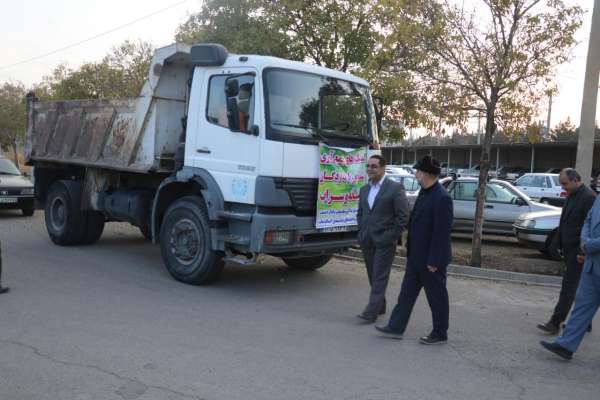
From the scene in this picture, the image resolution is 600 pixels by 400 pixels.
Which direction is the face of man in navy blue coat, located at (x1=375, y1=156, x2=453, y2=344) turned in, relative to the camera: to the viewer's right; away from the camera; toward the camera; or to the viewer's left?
to the viewer's left

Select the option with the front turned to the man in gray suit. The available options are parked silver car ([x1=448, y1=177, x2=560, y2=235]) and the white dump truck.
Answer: the white dump truck

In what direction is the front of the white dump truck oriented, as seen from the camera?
facing the viewer and to the right of the viewer

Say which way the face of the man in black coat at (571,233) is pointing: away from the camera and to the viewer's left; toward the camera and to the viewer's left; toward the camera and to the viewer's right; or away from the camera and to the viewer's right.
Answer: toward the camera and to the viewer's left

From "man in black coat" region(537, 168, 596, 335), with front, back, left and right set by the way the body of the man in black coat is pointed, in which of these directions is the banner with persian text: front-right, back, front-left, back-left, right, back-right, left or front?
front

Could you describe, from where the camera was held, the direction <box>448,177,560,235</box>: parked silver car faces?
facing to the right of the viewer

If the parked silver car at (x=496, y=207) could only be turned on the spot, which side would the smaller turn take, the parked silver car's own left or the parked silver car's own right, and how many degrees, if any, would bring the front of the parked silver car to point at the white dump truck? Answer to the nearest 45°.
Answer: approximately 135° to the parked silver car's own right

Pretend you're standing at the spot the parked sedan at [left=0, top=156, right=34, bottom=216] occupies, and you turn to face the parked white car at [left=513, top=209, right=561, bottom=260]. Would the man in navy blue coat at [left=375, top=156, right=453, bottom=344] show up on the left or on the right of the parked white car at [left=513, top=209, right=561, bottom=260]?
right

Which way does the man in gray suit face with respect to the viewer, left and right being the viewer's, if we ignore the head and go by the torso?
facing the viewer and to the left of the viewer

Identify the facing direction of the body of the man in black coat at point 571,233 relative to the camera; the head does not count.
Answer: to the viewer's left

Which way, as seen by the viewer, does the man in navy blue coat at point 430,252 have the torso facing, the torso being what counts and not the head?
to the viewer's left

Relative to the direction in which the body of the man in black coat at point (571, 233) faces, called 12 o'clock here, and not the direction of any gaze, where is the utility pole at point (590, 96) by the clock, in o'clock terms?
The utility pole is roughly at 3 o'clock from the man in black coat.

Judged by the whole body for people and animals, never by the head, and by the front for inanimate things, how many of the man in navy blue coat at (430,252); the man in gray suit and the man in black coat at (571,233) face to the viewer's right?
0

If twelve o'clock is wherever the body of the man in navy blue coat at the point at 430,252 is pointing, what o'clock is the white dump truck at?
The white dump truck is roughly at 1 o'clock from the man in navy blue coat.
